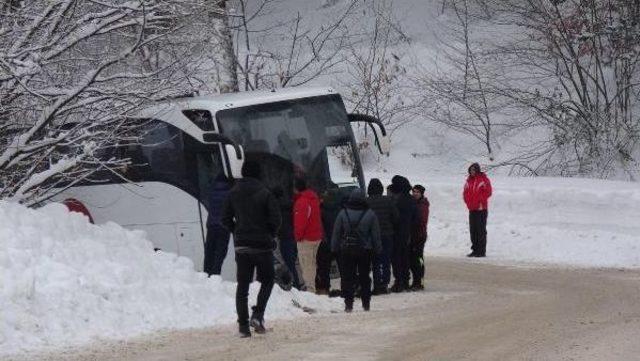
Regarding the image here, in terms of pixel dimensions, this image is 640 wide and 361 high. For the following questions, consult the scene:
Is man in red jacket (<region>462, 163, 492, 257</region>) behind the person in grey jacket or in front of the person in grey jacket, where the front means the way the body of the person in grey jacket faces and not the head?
in front

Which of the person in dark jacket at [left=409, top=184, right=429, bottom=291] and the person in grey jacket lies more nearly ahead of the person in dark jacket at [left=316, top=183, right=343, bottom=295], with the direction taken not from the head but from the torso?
the person in dark jacket

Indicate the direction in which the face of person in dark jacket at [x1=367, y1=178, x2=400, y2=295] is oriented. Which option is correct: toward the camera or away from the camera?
away from the camera

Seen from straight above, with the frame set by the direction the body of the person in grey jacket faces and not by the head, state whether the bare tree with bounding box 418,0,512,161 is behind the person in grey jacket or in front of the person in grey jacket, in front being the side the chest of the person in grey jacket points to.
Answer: in front

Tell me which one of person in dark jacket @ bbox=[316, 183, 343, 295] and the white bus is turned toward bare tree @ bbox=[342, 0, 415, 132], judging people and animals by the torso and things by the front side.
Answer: the person in dark jacket

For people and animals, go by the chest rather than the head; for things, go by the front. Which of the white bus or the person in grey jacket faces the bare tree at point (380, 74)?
the person in grey jacket

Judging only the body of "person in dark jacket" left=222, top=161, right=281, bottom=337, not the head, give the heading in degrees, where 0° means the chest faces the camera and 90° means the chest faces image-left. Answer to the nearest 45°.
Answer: approximately 180°

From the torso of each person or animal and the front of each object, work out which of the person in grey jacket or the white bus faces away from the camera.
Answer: the person in grey jacket

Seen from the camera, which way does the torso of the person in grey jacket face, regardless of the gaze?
away from the camera

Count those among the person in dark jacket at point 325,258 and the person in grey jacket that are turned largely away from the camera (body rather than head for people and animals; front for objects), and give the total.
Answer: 2

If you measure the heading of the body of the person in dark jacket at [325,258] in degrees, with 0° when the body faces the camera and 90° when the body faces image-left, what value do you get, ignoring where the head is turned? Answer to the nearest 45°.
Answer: approximately 180°
